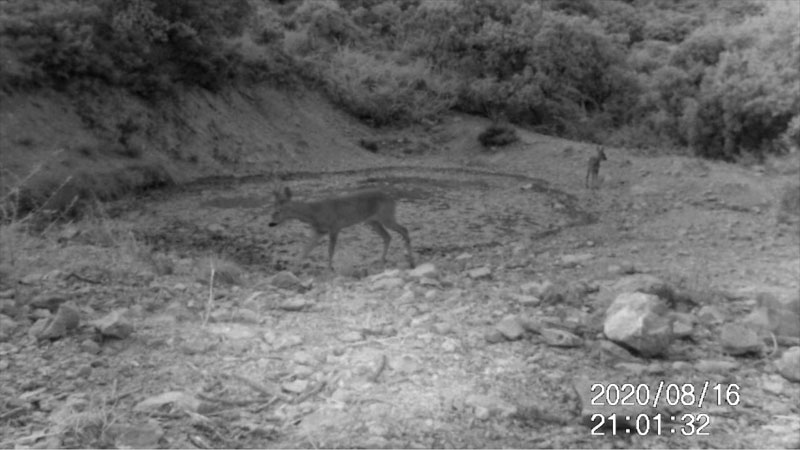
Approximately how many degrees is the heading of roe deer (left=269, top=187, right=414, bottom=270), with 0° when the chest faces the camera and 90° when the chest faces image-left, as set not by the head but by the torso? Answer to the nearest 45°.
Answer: approximately 90°

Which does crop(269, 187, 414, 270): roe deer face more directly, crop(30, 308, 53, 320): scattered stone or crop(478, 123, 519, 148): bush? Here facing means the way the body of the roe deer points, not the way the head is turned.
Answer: the scattered stone

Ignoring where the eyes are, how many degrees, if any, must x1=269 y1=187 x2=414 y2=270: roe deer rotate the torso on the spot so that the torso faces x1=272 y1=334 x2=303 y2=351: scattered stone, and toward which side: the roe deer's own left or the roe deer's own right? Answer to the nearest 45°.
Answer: approximately 90° to the roe deer's own left

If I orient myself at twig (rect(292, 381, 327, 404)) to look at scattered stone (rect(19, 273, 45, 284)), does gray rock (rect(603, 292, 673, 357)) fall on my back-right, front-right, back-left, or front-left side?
back-right

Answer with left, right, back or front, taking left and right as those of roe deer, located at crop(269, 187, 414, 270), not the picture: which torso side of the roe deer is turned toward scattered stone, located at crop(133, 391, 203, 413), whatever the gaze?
left

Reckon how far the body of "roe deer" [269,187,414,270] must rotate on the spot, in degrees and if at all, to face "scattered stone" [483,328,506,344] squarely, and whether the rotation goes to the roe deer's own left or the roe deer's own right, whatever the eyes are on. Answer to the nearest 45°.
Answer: approximately 90° to the roe deer's own left

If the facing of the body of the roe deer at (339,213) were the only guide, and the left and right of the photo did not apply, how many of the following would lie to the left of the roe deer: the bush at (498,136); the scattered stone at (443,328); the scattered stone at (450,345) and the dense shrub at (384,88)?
2

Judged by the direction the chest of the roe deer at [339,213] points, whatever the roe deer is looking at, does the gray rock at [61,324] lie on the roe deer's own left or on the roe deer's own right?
on the roe deer's own left

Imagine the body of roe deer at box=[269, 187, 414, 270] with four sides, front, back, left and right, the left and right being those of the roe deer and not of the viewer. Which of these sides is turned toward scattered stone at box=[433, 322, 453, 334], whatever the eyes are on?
left

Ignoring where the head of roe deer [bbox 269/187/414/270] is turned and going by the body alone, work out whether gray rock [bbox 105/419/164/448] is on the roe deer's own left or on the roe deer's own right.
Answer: on the roe deer's own left

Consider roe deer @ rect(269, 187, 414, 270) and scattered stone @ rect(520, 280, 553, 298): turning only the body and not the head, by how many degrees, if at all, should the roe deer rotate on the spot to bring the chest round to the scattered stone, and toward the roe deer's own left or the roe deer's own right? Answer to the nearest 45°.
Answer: approximately 135° to the roe deer's own left

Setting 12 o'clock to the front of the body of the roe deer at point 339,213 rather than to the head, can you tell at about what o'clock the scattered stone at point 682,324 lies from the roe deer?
The scattered stone is roughly at 8 o'clock from the roe deer.

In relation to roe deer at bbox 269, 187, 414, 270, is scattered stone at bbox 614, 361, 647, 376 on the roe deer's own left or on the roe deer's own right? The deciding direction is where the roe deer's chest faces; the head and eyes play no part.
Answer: on the roe deer's own left

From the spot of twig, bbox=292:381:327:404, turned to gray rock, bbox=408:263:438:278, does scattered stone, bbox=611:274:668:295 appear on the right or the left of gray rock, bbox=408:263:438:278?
right

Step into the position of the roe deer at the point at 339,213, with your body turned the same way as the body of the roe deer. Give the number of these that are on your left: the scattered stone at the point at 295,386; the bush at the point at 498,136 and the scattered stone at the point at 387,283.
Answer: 2
